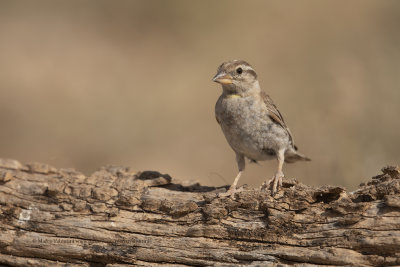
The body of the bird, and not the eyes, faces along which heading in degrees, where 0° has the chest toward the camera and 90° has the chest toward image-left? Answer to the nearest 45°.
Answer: approximately 45°
